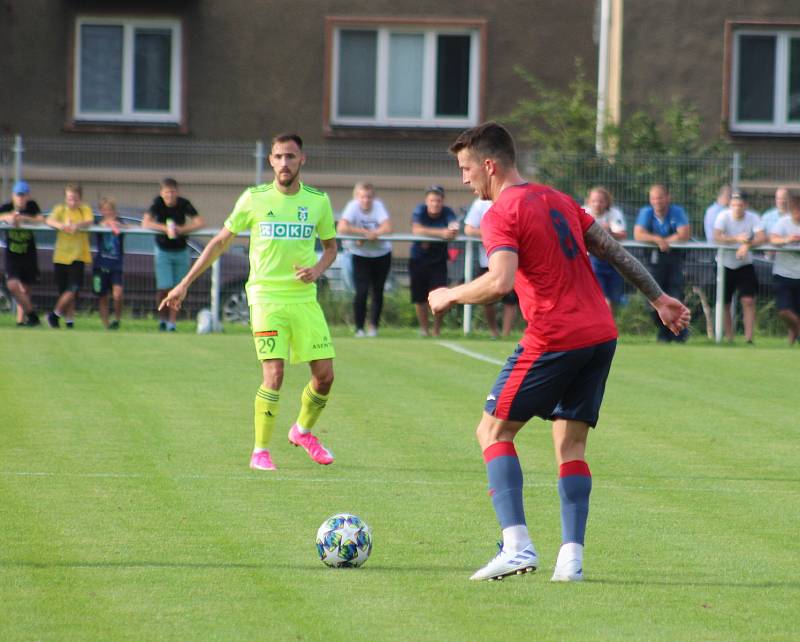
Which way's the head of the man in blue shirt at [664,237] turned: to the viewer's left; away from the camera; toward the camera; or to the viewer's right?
toward the camera

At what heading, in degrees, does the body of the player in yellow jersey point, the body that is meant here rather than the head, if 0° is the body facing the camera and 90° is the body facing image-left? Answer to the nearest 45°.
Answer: approximately 0°

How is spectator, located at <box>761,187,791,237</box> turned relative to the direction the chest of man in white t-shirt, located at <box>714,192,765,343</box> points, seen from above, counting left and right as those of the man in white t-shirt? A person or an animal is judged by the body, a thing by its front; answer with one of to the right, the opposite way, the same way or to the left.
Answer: the same way

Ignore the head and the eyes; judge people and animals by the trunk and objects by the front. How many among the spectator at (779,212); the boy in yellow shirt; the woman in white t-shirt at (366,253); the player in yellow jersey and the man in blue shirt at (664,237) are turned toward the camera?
5

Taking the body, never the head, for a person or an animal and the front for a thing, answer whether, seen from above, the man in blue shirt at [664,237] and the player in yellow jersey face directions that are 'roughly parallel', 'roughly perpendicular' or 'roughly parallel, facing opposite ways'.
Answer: roughly parallel

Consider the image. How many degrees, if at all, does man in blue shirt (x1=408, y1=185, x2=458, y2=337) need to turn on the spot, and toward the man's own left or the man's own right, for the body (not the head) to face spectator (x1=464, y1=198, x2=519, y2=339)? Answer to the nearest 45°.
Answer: approximately 90° to the man's own left

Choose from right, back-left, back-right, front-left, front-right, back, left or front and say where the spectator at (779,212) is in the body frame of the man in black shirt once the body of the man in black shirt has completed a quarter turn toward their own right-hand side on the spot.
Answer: back

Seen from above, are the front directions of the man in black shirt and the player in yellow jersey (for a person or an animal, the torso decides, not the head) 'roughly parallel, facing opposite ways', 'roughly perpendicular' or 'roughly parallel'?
roughly parallel

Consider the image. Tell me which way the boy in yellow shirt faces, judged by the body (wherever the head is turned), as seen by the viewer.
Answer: toward the camera

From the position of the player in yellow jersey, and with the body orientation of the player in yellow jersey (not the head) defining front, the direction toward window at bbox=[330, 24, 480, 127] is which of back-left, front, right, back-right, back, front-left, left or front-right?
back

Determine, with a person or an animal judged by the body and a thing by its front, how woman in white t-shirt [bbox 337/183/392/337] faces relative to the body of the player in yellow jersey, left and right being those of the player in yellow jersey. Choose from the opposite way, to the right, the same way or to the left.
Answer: the same way

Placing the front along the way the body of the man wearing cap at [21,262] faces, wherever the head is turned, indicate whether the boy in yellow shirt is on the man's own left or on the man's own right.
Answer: on the man's own left

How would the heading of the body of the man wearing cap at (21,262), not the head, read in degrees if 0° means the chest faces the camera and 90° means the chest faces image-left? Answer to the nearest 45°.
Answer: approximately 0°

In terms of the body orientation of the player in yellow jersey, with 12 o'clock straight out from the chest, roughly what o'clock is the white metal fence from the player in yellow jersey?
The white metal fence is roughly at 6 o'clock from the player in yellow jersey.

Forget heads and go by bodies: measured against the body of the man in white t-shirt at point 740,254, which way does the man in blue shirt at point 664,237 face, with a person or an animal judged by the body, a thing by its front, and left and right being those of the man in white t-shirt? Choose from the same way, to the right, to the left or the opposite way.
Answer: the same way

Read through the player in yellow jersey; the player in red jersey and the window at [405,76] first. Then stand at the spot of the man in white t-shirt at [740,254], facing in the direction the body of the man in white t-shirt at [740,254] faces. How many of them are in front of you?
2

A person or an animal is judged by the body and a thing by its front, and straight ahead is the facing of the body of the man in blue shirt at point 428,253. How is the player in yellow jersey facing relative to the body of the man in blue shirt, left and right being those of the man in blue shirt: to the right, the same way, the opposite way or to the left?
the same way

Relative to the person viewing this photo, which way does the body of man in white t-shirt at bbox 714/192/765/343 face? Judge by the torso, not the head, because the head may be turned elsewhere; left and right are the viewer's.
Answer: facing the viewer

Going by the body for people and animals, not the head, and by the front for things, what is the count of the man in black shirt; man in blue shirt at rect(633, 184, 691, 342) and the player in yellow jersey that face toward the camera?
3

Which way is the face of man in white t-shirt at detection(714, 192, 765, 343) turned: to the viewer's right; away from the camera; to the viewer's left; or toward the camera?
toward the camera

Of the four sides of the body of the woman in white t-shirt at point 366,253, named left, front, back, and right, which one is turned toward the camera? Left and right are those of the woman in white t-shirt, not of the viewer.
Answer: front
